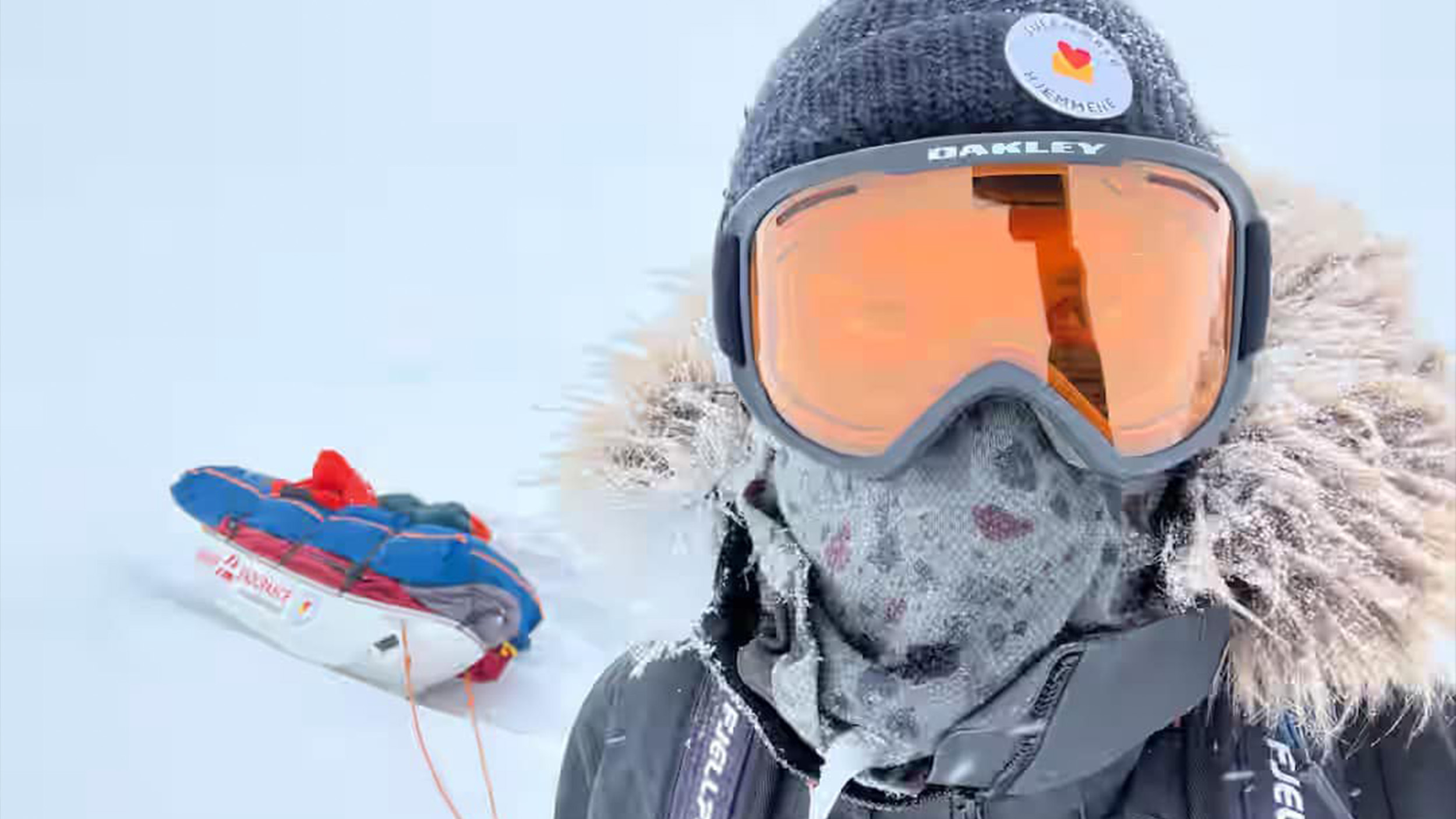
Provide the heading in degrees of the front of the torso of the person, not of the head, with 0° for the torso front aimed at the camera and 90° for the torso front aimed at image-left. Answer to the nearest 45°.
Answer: approximately 0°
